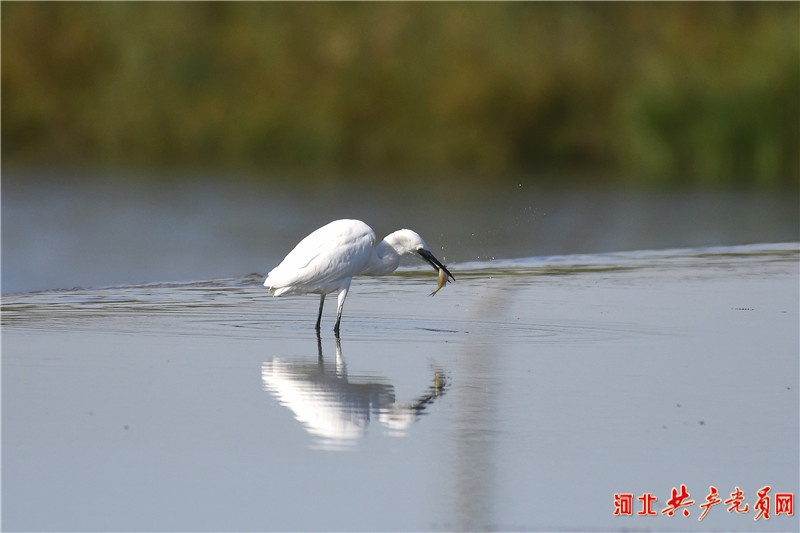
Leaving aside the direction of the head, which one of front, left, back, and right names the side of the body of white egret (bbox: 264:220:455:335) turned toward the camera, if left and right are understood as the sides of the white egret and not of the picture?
right
